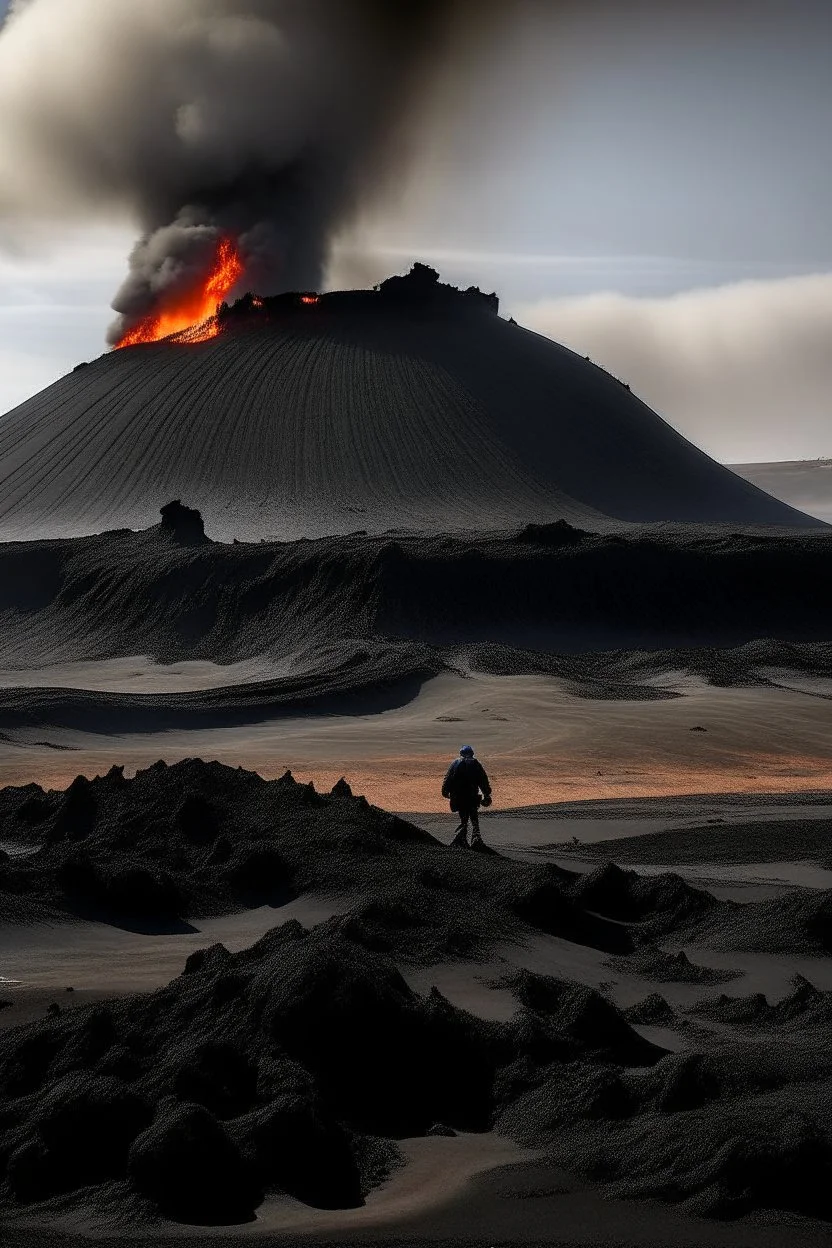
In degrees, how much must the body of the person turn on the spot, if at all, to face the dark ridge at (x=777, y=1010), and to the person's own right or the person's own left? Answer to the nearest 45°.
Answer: approximately 180°

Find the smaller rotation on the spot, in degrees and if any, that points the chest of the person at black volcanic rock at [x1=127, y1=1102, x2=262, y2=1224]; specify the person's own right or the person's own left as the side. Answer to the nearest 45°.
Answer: approximately 180°

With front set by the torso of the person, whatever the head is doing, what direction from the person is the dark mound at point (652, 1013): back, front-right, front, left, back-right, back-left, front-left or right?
back

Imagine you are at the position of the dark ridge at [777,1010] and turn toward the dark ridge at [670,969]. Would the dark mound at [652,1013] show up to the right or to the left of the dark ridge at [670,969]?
left

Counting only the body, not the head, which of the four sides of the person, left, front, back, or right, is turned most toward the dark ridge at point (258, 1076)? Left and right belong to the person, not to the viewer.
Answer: back

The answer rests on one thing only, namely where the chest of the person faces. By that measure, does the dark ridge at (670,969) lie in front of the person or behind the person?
behind

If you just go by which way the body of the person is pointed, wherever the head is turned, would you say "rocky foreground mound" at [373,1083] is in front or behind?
behind

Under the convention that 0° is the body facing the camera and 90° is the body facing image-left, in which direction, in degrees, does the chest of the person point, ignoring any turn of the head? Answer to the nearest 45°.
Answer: approximately 180°
